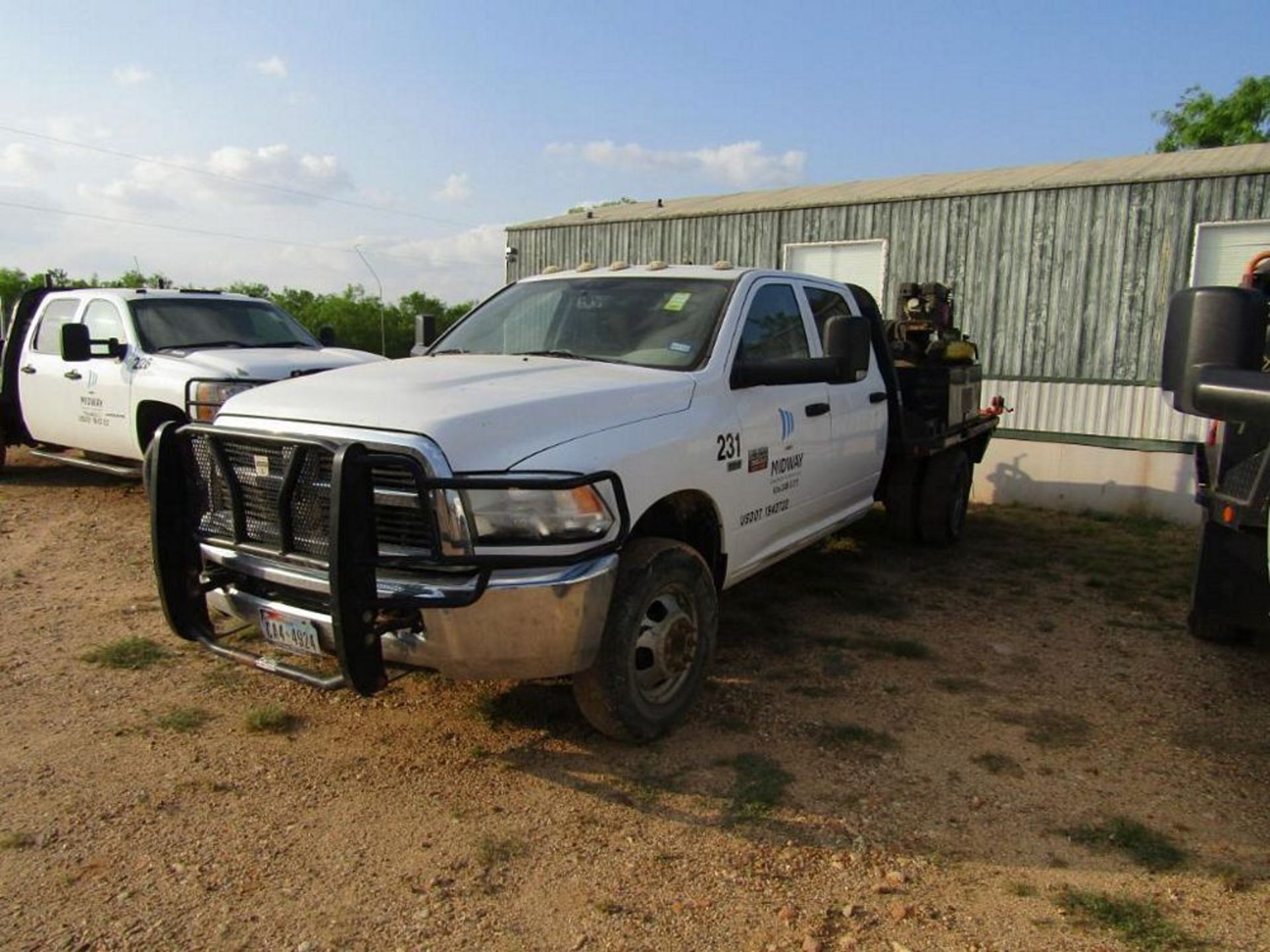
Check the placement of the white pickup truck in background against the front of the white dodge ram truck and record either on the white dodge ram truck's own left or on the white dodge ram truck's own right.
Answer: on the white dodge ram truck's own right

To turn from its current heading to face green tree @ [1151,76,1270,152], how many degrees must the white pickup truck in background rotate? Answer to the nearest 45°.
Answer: approximately 45° to its left

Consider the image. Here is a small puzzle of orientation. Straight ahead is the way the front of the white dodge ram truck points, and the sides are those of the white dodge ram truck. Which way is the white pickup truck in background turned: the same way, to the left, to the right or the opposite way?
to the left

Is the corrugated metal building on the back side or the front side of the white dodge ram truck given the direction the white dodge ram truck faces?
on the back side

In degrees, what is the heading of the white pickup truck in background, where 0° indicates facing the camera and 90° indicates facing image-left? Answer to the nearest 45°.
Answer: approximately 315°

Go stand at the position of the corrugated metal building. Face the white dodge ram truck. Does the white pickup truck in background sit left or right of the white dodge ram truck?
right

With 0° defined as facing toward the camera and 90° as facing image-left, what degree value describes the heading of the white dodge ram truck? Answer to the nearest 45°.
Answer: approximately 45°

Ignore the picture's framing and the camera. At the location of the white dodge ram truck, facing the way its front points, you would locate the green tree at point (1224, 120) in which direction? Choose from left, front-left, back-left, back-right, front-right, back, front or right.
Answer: back
